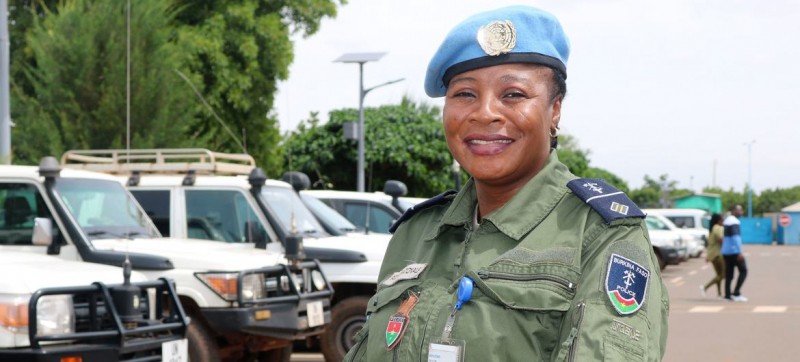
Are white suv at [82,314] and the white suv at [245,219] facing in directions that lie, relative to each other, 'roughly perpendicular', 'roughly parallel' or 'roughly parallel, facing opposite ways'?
roughly parallel

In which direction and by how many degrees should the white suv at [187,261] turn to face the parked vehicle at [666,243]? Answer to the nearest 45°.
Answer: approximately 90° to its left

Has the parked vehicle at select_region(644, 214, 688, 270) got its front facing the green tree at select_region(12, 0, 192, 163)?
no

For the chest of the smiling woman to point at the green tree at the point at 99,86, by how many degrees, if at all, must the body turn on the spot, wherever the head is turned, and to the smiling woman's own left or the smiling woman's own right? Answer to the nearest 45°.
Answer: approximately 90° to the smiling woman's own right

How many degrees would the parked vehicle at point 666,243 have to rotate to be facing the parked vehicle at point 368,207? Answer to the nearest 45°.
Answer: approximately 45° to its right

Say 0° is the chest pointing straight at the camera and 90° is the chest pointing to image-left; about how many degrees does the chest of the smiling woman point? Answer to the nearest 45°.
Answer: approximately 45°

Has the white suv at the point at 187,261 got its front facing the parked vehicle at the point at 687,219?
no

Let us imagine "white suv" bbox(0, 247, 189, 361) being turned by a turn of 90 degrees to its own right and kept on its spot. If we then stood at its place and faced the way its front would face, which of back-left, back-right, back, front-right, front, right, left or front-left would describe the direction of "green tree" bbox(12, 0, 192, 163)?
back-right

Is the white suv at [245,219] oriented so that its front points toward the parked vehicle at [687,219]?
no

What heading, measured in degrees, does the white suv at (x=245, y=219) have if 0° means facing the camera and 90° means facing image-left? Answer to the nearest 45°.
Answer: approximately 315°

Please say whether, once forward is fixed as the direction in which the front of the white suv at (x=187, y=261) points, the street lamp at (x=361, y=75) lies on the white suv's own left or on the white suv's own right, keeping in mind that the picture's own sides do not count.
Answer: on the white suv's own left
